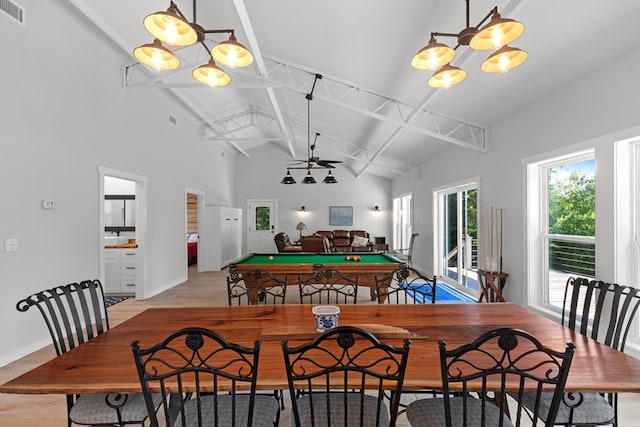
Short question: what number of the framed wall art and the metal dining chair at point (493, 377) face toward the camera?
1

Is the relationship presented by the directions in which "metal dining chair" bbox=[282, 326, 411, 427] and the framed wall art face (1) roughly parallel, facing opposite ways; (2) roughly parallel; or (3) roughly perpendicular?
roughly parallel, facing opposite ways

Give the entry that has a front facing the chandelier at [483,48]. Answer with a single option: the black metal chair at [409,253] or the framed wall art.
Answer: the framed wall art

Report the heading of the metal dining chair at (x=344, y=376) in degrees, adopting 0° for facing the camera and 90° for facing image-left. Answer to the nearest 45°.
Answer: approximately 180°

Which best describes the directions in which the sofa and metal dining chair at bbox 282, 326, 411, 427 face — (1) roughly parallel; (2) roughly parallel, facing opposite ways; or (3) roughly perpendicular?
roughly parallel, facing opposite ways

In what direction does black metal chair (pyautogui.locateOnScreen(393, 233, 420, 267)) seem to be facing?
to the viewer's left

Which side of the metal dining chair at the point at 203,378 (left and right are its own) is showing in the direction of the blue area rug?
front

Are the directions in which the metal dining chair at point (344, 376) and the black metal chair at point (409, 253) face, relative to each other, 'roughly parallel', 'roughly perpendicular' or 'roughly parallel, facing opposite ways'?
roughly perpendicular

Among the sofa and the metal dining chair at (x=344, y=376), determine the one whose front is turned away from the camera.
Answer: the metal dining chair

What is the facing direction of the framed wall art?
toward the camera

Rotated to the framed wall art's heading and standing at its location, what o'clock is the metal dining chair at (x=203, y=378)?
The metal dining chair is roughly at 12 o'clock from the framed wall art.

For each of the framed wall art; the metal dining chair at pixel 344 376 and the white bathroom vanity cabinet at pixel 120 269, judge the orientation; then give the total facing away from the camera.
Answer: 1

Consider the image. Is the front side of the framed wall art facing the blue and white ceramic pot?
yes

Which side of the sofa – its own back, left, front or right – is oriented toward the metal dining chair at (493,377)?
front

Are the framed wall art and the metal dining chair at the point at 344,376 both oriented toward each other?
yes

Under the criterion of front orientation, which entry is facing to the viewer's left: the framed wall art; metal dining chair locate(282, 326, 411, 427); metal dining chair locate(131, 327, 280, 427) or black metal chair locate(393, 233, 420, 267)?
the black metal chair

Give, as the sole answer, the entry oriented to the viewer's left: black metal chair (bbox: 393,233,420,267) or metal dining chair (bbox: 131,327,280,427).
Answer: the black metal chair

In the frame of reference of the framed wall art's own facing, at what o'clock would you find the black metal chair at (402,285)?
The black metal chair is roughly at 12 o'clock from the framed wall art.

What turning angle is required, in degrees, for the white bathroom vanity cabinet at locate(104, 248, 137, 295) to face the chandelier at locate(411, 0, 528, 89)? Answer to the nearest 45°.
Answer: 0° — it already faces it

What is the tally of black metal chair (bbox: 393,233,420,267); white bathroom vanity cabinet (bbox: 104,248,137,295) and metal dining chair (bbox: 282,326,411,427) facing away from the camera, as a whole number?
1
